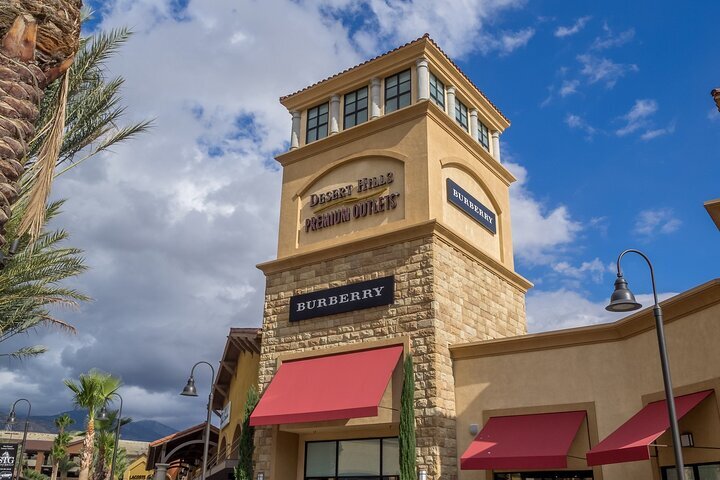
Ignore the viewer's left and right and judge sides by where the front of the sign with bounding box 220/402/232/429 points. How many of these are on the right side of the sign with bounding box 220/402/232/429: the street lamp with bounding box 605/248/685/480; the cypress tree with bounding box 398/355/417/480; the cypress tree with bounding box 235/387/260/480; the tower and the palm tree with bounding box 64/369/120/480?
1

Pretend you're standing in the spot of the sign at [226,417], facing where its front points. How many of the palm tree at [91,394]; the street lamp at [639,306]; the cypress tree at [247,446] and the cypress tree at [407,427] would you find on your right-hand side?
1

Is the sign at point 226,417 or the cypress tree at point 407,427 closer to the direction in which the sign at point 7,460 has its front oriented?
the cypress tree

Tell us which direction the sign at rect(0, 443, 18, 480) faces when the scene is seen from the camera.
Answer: facing the viewer

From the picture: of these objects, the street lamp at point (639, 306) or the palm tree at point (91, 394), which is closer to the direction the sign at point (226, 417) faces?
the street lamp

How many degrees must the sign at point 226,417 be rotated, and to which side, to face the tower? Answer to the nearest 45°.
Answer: approximately 45° to its left

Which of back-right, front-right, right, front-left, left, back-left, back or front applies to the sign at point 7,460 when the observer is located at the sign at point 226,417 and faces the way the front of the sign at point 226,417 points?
front-right

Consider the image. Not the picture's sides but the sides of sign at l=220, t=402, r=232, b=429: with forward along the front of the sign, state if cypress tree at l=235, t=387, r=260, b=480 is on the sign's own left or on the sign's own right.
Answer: on the sign's own left

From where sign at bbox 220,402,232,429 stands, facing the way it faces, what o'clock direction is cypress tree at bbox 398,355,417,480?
The cypress tree is roughly at 10 o'clock from the sign.

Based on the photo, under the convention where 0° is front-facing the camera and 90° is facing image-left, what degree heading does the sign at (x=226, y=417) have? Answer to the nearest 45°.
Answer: approximately 45°

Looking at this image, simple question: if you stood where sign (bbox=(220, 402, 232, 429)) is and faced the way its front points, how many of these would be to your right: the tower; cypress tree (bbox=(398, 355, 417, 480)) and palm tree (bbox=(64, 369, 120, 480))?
1
